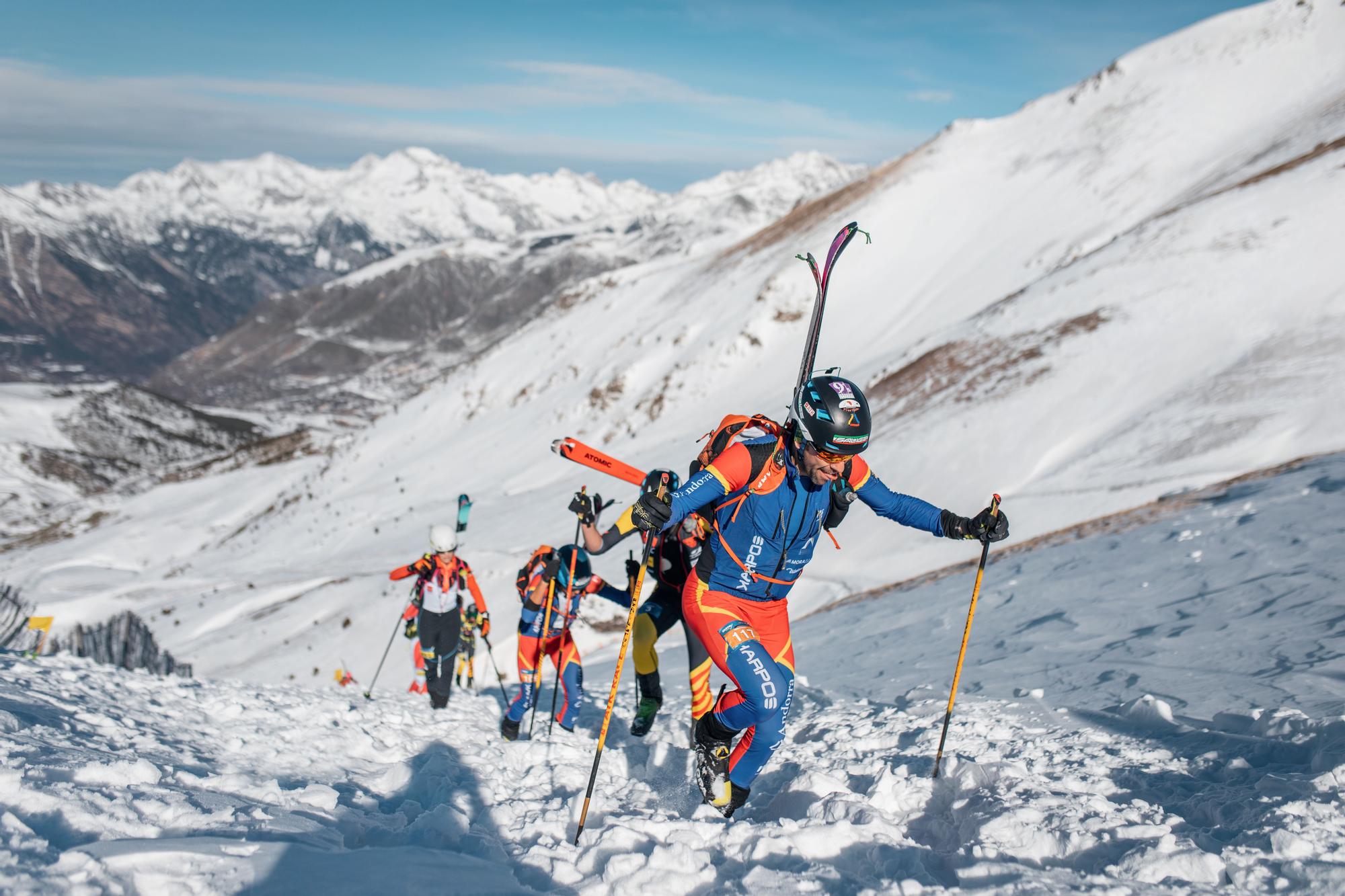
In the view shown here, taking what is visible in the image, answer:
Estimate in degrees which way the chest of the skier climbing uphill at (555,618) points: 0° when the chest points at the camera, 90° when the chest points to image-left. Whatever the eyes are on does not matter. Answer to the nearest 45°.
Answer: approximately 315°

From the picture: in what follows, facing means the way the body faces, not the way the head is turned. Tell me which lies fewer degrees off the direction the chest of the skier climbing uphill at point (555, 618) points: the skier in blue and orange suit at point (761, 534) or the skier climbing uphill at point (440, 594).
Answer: the skier in blue and orange suit

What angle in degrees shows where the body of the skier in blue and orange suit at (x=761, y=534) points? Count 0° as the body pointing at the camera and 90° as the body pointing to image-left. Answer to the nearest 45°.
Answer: approximately 315°

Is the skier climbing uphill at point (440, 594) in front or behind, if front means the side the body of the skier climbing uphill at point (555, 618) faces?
behind

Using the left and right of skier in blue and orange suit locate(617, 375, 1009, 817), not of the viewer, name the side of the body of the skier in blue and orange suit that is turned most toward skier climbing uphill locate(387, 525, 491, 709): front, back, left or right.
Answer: back
